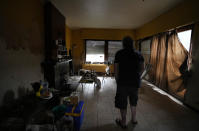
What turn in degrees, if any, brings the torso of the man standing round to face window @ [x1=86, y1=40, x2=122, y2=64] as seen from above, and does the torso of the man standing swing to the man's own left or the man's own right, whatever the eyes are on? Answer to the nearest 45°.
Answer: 0° — they already face it

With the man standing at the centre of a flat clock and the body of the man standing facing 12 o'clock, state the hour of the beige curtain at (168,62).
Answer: The beige curtain is roughly at 1 o'clock from the man standing.

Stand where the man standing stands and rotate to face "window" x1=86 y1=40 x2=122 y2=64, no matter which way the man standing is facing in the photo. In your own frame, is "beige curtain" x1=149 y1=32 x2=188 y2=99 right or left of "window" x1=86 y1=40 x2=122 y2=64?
right

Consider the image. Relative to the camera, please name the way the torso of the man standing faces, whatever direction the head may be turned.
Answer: away from the camera

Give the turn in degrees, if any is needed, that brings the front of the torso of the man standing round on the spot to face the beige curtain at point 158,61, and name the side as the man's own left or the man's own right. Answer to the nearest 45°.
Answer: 0° — they already face it
